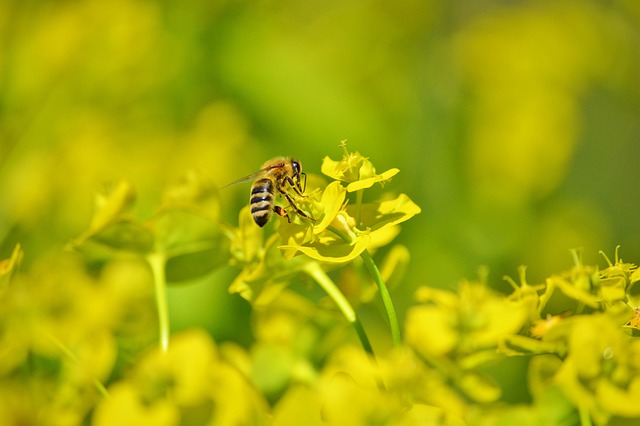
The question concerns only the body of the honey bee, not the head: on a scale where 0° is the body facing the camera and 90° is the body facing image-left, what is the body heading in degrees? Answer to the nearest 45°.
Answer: approximately 270°
